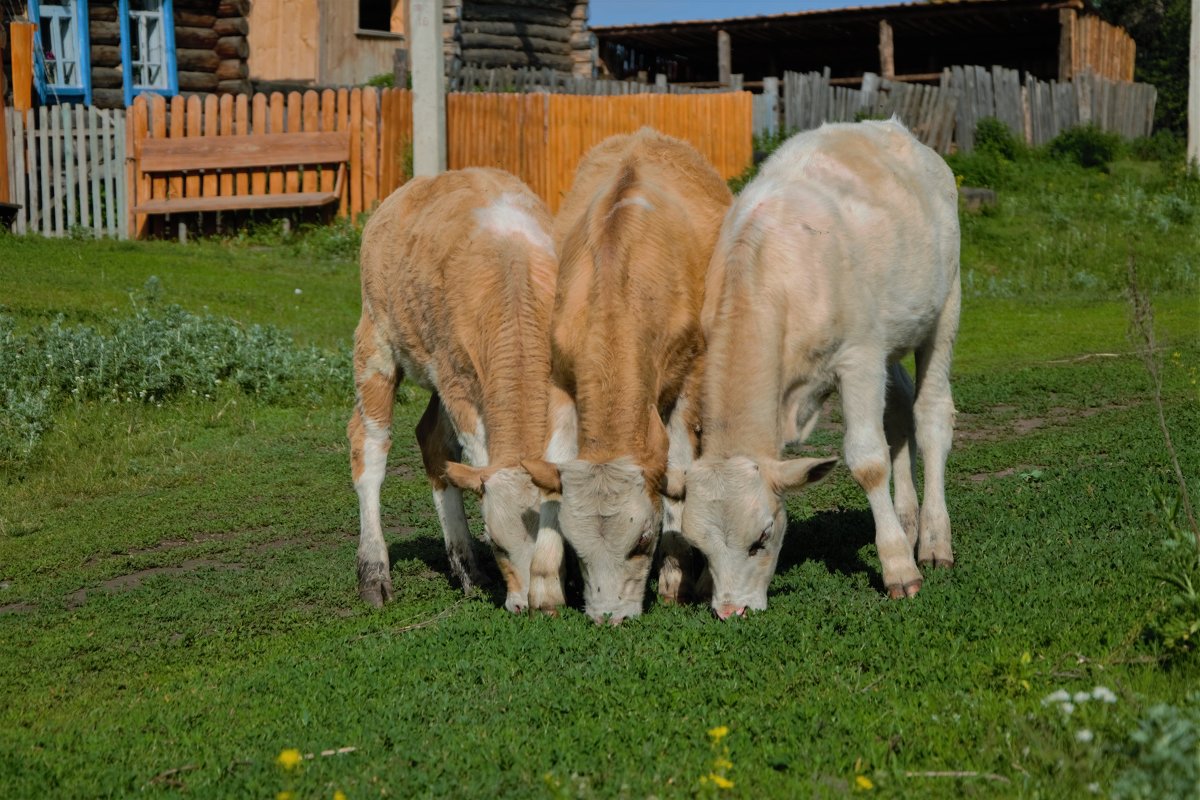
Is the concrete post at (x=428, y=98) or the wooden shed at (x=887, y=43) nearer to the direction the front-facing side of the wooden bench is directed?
the concrete post

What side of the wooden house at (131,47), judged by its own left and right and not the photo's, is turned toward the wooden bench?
front

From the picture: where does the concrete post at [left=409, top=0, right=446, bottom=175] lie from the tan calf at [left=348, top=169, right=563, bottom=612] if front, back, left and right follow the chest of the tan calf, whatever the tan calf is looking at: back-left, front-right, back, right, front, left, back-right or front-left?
back-left

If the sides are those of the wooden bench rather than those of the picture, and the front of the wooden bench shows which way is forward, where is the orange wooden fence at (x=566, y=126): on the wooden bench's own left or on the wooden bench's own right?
on the wooden bench's own left

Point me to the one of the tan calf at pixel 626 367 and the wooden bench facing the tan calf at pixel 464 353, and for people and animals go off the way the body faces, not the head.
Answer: the wooden bench

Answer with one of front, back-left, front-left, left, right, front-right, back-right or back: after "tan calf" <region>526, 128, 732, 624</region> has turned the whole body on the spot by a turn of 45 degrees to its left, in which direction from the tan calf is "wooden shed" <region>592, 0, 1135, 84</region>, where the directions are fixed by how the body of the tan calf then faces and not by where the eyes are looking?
back-left

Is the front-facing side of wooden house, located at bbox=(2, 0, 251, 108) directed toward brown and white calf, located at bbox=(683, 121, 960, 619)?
yes

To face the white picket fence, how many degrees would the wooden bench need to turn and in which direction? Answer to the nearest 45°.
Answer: approximately 90° to its right

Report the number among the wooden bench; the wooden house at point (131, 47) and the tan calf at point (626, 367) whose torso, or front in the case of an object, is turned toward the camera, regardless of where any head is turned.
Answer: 3
